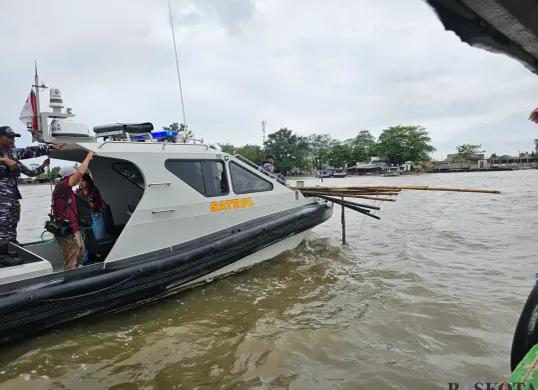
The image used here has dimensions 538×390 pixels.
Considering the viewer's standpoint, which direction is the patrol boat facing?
facing away from the viewer and to the right of the viewer

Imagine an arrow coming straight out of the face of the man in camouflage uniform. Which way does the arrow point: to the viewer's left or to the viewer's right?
to the viewer's right

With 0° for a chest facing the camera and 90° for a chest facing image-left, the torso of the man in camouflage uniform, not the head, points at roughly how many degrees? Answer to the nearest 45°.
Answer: approximately 270°

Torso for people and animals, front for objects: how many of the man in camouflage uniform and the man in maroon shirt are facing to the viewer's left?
0

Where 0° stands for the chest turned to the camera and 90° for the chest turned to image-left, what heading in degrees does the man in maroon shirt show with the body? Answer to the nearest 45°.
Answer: approximately 225°

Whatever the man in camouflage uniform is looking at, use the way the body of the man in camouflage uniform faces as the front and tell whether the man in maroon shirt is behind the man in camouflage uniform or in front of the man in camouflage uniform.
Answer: in front
